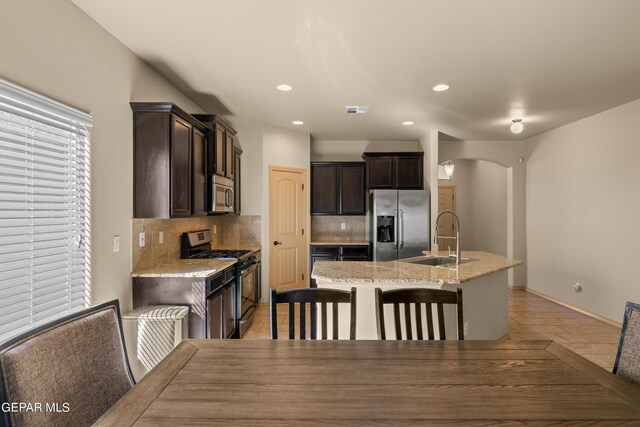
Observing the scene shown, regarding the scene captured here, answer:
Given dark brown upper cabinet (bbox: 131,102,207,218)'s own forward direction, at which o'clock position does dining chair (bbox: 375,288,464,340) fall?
The dining chair is roughly at 2 o'clock from the dark brown upper cabinet.

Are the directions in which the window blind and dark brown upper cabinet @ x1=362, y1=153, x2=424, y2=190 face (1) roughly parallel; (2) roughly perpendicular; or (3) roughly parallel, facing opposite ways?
roughly perpendicular

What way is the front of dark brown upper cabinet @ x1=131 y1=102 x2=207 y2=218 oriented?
to the viewer's right

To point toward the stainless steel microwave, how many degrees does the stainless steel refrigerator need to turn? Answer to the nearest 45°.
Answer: approximately 45° to its right

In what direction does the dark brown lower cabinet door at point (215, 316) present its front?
to the viewer's right

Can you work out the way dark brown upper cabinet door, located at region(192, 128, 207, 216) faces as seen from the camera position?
facing to the right of the viewer

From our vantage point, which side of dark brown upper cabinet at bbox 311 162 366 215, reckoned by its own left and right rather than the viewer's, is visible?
front

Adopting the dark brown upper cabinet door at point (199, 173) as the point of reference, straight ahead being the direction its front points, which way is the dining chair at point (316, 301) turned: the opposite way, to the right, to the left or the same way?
to the right

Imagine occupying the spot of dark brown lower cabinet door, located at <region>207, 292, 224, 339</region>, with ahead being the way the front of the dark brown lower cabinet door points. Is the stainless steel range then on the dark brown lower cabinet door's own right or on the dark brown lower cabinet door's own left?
on the dark brown lower cabinet door's own left

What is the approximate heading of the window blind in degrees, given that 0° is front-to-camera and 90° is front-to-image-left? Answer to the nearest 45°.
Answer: approximately 315°

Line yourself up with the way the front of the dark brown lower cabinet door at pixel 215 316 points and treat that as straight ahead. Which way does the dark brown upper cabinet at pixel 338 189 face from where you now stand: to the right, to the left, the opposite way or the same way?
to the right

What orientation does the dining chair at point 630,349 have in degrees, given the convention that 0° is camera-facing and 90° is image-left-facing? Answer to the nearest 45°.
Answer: approximately 45°

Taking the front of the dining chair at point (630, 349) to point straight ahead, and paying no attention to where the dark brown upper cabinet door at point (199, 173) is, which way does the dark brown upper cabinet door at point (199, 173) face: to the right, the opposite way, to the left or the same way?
the opposite way

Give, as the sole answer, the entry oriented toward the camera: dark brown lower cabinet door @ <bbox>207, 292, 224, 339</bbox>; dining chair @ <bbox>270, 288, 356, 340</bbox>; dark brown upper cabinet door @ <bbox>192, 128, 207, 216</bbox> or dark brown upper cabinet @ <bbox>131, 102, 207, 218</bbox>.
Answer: the dining chair

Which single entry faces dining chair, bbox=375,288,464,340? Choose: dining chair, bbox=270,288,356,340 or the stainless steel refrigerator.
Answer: the stainless steel refrigerator

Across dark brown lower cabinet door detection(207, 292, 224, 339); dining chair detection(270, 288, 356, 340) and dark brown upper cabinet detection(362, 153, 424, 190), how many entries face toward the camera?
2

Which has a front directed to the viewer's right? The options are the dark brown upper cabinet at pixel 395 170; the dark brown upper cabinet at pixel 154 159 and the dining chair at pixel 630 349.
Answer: the dark brown upper cabinet at pixel 154 159

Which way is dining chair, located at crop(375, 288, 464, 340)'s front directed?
toward the camera

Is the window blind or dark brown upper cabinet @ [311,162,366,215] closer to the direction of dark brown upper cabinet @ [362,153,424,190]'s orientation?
the window blind

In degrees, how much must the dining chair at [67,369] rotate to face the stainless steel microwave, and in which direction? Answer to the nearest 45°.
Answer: approximately 90° to its left
